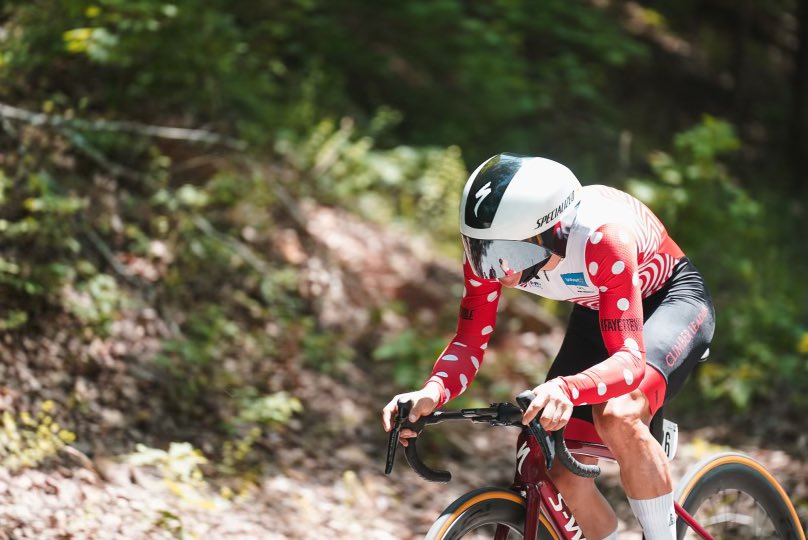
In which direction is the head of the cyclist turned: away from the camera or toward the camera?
toward the camera

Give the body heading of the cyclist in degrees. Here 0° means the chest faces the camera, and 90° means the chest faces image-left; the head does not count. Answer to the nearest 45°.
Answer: approximately 45°

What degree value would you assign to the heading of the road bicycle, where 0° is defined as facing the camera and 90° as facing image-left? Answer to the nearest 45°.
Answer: approximately 45°
